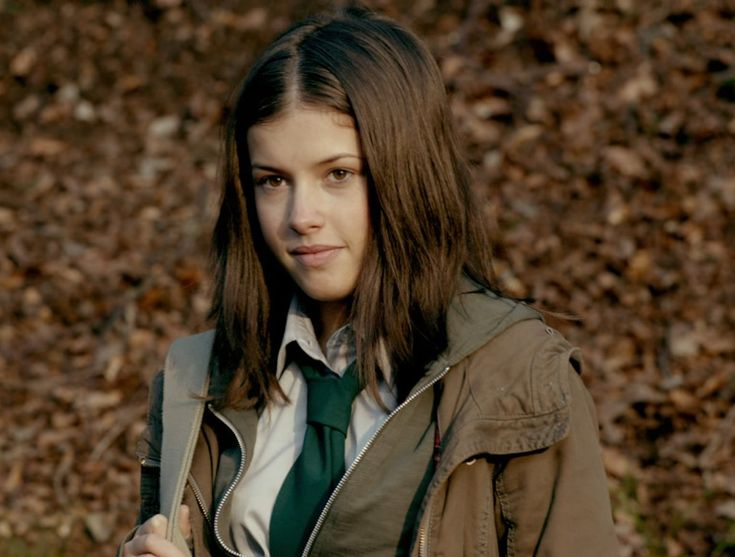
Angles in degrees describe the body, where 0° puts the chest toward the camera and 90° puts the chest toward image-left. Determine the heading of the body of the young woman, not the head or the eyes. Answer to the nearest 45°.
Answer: approximately 45°
